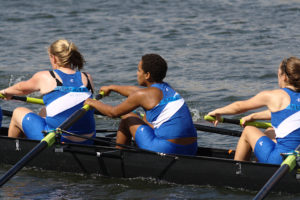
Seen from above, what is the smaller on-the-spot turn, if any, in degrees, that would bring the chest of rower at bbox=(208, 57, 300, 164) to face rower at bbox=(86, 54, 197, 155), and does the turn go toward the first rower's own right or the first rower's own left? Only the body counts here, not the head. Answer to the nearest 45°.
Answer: approximately 45° to the first rower's own left

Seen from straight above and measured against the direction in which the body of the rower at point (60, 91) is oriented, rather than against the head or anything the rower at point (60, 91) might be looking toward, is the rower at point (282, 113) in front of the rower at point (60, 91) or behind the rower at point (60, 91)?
behind

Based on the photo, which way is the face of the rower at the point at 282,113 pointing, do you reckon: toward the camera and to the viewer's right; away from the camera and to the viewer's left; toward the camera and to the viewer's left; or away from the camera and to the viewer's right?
away from the camera and to the viewer's left

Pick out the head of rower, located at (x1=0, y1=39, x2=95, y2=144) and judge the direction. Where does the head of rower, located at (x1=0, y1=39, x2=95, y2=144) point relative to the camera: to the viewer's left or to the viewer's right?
to the viewer's left

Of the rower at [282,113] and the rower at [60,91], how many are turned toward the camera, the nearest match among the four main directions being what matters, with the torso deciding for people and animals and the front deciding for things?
0

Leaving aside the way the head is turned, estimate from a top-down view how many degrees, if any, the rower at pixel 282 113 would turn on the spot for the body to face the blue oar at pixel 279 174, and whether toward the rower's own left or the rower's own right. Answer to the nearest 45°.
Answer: approximately 135° to the rower's own left
